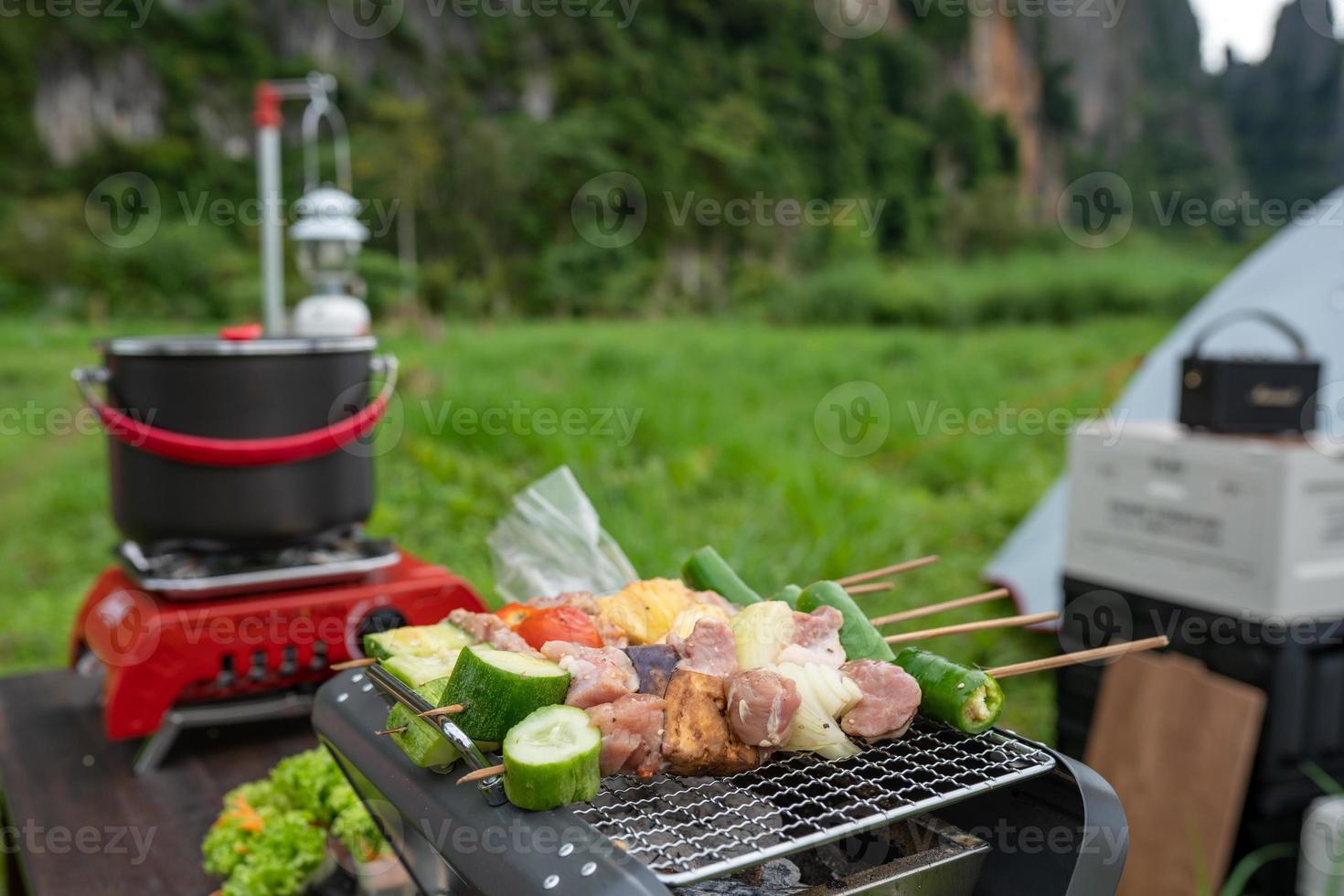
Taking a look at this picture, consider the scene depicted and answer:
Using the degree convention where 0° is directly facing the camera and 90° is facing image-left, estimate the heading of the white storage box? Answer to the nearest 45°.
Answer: approximately 45°
